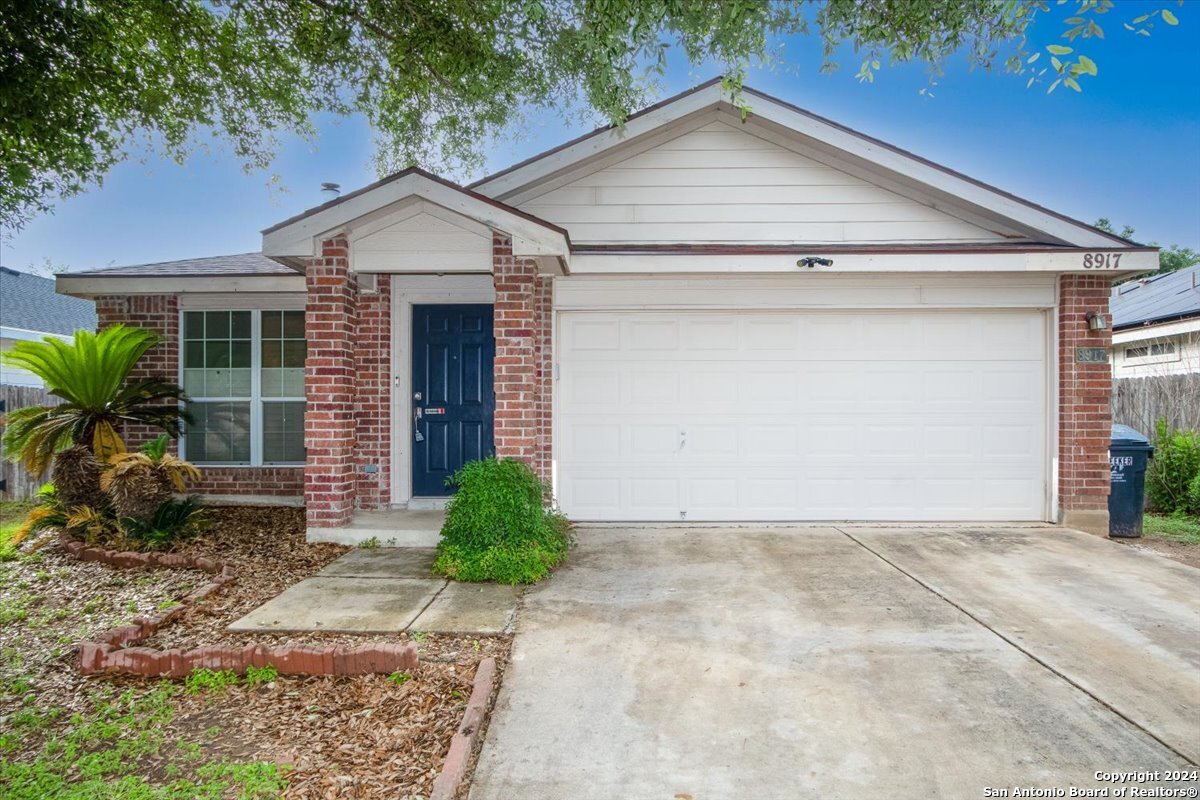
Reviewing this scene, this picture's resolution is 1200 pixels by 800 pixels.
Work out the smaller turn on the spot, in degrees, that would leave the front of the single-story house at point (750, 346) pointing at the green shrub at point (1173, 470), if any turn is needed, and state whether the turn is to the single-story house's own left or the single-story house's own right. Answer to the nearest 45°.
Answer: approximately 90° to the single-story house's own left

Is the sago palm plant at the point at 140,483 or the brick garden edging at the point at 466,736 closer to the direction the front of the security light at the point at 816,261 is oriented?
the brick garden edging

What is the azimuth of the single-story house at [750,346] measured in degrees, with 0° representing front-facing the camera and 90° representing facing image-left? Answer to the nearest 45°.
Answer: approximately 0°

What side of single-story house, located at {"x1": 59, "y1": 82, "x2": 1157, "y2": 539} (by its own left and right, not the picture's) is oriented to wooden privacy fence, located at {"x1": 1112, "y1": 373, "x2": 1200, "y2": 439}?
left

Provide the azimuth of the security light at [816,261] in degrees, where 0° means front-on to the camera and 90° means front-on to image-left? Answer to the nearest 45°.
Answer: approximately 0°

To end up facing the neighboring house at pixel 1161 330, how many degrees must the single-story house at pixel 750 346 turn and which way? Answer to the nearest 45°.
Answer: approximately 135° to its left

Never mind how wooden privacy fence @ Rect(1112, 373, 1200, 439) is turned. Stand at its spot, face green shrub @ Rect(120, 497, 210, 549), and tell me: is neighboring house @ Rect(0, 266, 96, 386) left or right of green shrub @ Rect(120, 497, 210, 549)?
right

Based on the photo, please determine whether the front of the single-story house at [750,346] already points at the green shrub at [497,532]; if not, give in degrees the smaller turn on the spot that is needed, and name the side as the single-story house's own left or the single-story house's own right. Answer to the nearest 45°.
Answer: approximately 45° to the single-story house's own right

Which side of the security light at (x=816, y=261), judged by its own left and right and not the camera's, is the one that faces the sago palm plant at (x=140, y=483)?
right

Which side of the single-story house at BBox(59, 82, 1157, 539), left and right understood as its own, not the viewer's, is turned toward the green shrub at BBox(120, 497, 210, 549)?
right

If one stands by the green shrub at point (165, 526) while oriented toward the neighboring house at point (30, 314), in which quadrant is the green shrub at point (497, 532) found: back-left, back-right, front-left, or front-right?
back-right

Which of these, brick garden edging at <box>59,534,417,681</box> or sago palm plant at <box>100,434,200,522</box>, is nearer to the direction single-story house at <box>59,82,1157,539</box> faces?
the brick garden edging

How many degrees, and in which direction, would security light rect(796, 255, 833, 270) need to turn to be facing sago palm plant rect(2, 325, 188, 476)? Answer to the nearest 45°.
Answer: approximately 90° to its right

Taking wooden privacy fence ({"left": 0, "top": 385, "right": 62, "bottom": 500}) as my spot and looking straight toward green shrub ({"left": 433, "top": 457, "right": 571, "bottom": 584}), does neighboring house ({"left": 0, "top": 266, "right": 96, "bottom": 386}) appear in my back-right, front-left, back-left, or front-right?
back-left
